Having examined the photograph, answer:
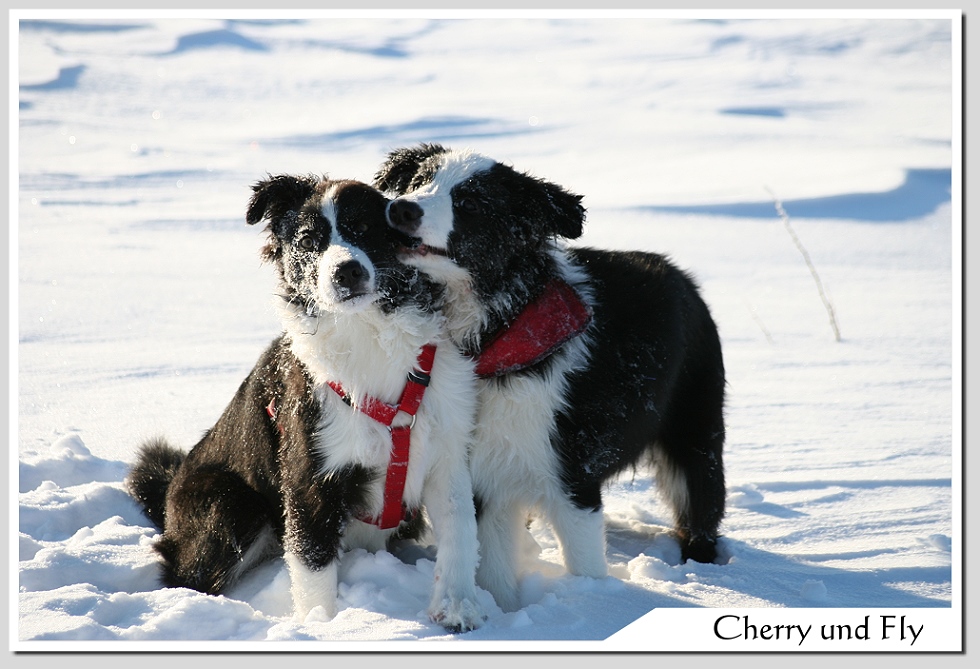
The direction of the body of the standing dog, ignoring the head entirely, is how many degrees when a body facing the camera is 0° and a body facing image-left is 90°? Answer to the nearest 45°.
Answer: approximately 45°

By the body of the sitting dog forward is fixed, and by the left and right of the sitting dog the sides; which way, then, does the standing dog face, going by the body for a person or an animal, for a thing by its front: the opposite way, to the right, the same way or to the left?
to the right

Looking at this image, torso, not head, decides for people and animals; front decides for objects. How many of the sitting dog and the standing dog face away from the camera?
0
